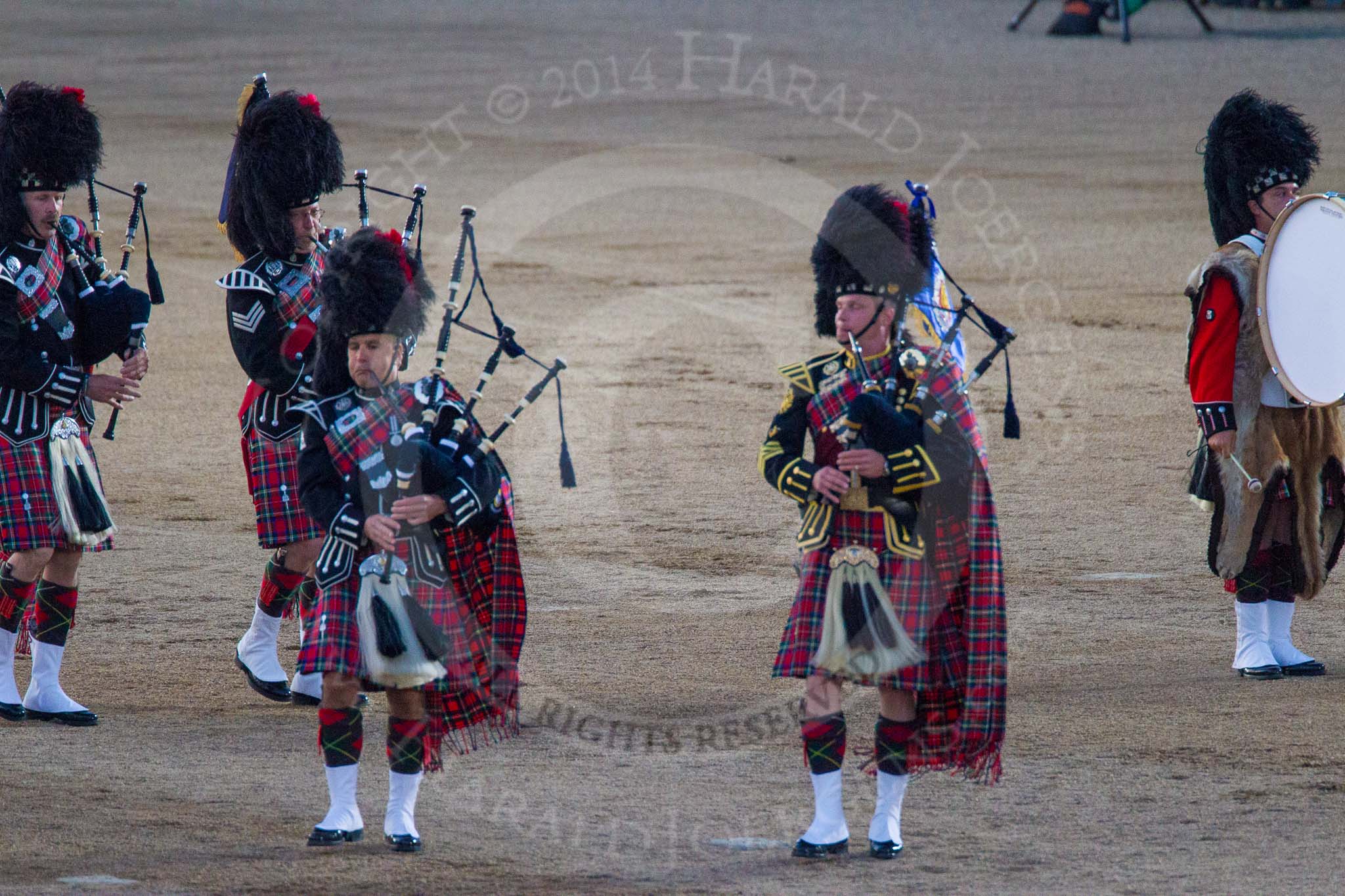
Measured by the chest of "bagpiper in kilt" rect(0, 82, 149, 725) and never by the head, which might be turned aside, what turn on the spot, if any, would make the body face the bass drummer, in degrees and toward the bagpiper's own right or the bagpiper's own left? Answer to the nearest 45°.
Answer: approximately 45° to the bagpiper's own left

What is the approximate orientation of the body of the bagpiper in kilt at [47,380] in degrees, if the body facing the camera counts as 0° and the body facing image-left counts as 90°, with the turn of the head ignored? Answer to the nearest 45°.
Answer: approximately 315°

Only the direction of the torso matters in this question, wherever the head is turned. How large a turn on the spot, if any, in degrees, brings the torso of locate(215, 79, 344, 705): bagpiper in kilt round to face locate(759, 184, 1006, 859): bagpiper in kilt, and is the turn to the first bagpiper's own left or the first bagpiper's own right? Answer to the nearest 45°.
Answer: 0° — they already face them

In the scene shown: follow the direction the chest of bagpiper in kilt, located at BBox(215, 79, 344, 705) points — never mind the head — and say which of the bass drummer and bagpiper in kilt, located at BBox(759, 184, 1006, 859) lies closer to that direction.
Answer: the bagpiper in kilt

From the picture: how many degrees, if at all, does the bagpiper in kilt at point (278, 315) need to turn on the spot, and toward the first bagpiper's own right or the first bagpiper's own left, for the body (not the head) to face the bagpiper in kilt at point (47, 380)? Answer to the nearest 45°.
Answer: approximately 135° to the first bagpiper's own right

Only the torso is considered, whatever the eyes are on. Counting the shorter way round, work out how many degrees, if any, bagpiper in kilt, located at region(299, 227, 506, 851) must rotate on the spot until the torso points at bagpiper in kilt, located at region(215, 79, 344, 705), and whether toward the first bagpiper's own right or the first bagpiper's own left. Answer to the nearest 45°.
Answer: approximately 180°
